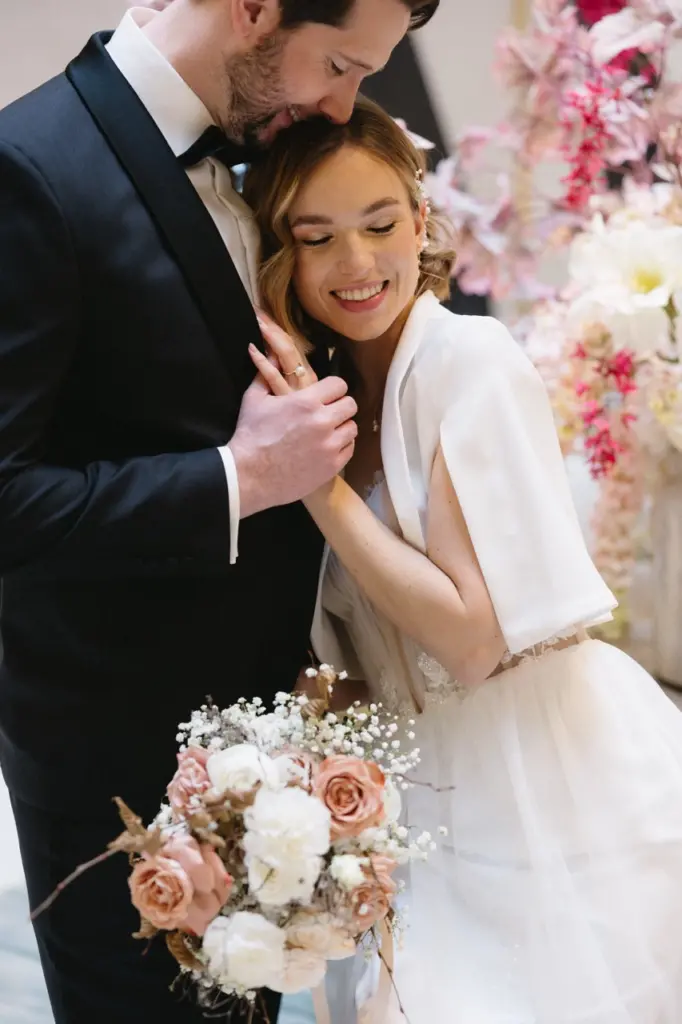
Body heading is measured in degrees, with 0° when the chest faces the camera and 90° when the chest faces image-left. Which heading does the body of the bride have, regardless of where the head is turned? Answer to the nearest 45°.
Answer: approximately 45°

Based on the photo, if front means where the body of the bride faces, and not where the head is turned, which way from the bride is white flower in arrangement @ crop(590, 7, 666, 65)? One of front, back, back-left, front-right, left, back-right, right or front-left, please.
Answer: back

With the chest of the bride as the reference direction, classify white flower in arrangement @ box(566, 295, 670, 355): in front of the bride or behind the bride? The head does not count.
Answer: behind
